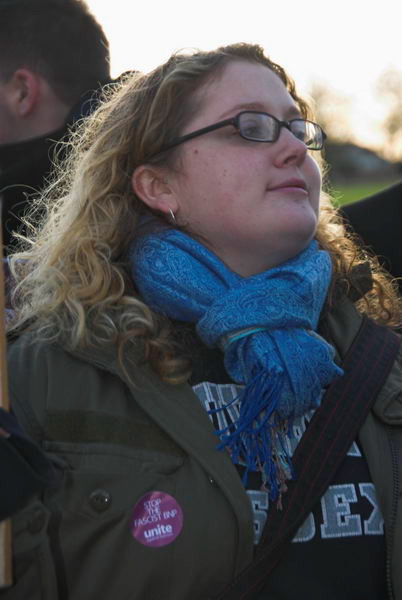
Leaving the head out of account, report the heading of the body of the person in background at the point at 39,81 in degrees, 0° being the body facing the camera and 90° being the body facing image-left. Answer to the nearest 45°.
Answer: approximately 135°
